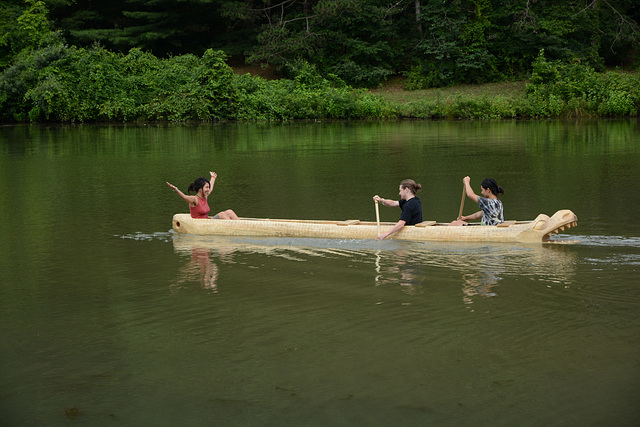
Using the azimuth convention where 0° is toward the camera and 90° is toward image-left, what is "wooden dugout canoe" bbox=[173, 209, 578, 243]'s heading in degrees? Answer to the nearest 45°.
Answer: approximately 270°

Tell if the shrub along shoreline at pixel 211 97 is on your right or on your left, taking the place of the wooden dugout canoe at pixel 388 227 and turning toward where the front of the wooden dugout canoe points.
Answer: on your left
